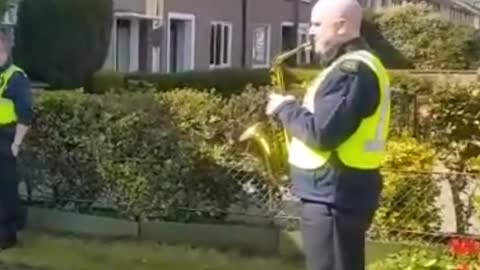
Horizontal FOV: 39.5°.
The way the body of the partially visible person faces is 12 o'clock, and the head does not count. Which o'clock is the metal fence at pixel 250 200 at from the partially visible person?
The metal fence is roughly at 8 o'clock from the partially visible person.
